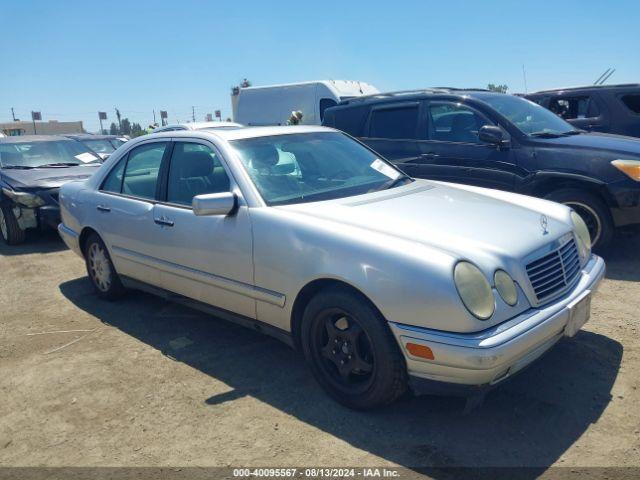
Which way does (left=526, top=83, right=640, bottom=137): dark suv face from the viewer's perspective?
to the viewer's left

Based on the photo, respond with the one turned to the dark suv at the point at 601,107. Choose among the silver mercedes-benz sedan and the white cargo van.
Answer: the white cargo van

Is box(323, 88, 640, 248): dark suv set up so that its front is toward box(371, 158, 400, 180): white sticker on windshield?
no

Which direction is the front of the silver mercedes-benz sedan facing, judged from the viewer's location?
facing the viewer and to the right of the viewer

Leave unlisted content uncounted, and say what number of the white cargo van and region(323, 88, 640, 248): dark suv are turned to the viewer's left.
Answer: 0

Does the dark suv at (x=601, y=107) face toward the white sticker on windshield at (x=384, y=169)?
no

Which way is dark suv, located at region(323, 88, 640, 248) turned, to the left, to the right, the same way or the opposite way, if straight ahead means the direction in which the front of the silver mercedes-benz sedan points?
the same way

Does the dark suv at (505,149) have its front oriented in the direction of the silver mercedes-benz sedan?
no

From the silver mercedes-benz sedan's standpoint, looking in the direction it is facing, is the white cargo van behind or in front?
behind

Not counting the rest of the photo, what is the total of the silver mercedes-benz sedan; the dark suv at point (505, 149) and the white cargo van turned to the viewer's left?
0

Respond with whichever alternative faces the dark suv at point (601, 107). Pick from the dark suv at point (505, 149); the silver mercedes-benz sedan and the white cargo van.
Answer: the white cargo van

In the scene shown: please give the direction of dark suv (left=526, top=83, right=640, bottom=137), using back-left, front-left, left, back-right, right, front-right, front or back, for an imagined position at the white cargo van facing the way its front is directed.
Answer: front

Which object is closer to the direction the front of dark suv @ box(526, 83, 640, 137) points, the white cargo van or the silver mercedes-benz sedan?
the white cargo van

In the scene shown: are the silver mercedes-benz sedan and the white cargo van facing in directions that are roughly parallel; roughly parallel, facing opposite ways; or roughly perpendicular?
roughly parallel

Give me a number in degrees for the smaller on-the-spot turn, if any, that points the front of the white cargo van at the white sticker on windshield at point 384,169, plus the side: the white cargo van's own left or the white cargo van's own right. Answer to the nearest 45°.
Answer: approximately 45° to the white cargo van's own right
